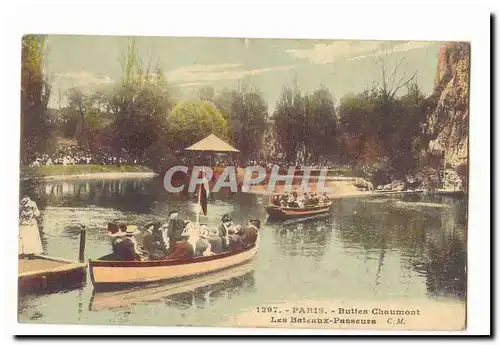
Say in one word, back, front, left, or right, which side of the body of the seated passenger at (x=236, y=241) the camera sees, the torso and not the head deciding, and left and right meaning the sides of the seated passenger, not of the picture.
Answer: left
